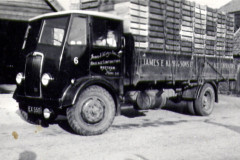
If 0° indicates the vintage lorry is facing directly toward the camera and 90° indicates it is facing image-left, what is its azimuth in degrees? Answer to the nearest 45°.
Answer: approximately 45°
